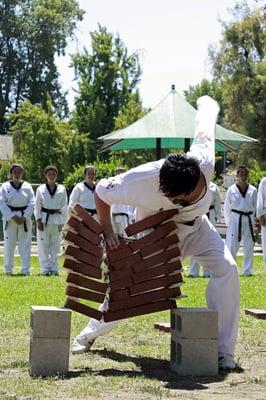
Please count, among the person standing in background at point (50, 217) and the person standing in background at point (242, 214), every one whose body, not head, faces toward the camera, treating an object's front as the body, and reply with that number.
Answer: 2

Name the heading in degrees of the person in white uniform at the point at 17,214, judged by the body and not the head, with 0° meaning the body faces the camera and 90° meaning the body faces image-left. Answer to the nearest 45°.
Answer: approximately 0°

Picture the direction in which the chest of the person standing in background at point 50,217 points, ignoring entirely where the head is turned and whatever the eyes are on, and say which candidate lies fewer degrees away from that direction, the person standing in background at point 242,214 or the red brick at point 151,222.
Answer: the red brick

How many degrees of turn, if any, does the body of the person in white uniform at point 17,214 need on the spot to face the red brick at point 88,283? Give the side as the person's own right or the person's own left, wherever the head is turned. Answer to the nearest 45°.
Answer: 0° — they already face it

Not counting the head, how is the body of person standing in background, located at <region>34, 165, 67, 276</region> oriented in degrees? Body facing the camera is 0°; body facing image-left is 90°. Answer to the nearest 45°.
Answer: approximately 0°
